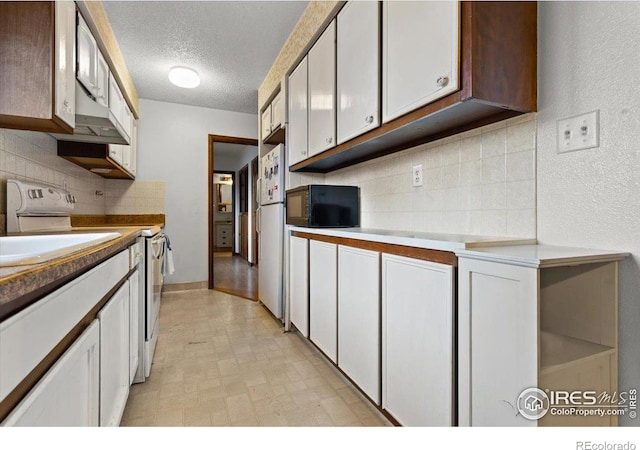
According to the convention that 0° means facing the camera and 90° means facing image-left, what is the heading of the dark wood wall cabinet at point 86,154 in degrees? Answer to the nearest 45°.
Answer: approximately 270°

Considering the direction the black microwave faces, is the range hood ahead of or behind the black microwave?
ahead

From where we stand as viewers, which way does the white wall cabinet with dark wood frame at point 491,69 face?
facing the viewer and to the left of the viewer

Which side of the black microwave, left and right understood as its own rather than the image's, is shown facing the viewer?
left

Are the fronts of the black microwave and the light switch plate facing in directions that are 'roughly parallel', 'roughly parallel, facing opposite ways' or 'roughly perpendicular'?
roughly parallel

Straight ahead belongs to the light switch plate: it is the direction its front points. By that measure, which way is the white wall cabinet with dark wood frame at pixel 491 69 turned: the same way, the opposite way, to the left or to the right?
the same way

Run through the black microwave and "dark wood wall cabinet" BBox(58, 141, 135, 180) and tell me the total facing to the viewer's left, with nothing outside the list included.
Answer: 1

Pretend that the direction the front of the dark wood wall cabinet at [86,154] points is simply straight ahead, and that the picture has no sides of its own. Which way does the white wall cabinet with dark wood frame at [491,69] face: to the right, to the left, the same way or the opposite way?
the opposite way

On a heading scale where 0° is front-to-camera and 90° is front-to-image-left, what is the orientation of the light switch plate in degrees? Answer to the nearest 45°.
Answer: approximately 45°

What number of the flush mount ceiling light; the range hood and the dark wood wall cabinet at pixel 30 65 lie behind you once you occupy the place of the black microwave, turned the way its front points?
0
